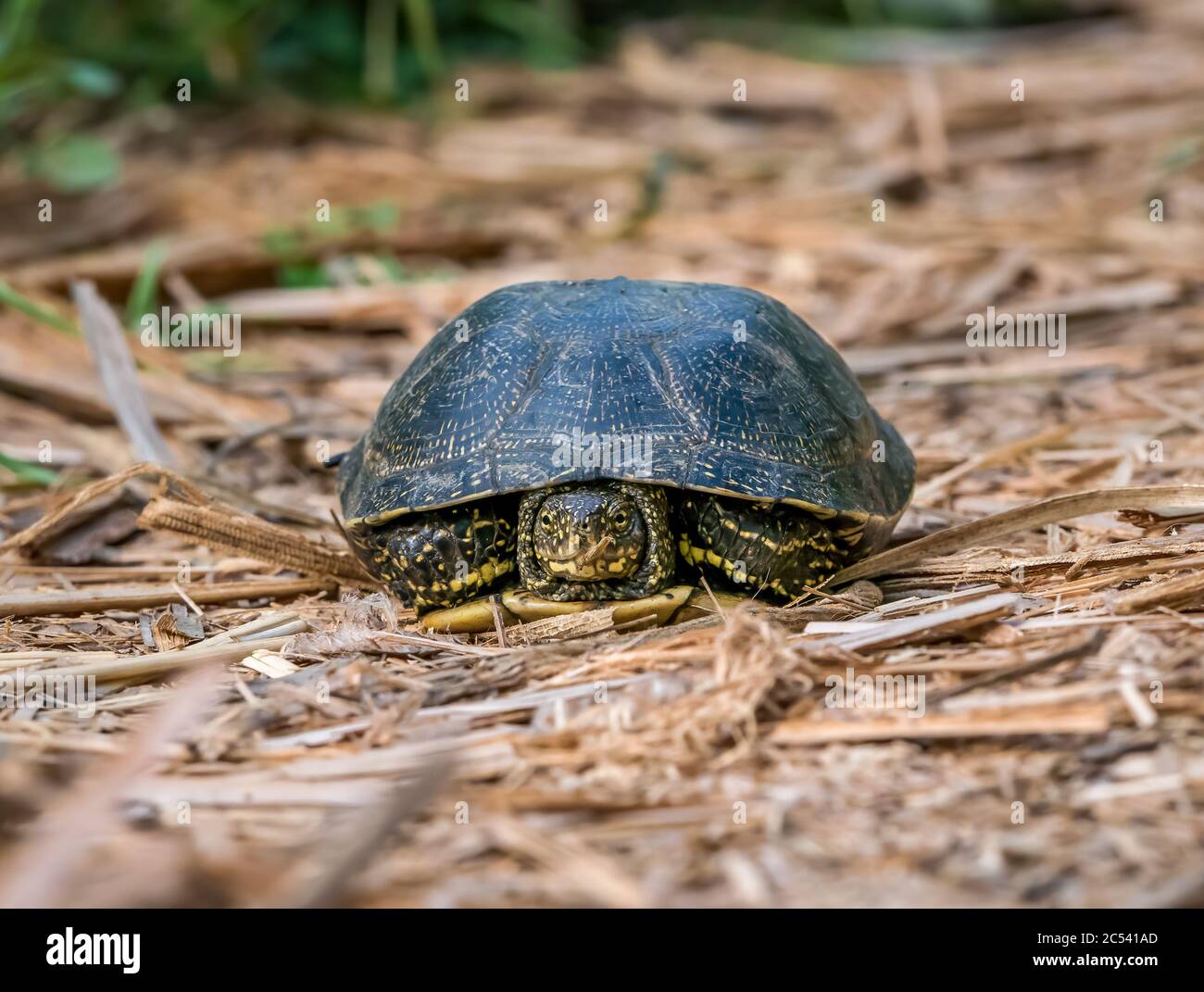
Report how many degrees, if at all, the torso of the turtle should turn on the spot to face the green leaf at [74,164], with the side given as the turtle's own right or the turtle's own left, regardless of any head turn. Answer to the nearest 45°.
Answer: approximately 135° to the turtle's own right

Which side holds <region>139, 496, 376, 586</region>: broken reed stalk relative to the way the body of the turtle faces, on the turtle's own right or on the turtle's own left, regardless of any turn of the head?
on the turtle's own right

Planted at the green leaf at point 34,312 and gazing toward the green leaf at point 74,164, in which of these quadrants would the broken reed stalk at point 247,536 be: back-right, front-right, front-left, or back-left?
back-right

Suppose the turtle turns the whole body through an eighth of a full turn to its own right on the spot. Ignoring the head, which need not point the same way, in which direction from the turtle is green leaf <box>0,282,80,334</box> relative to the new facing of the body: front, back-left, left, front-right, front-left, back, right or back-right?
right

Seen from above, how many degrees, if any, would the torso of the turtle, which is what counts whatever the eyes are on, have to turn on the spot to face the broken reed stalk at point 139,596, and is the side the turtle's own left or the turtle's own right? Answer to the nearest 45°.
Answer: approximately 90° to the turtle's own right

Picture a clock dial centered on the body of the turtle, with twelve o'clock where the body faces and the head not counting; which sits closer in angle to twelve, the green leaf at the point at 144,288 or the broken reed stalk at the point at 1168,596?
the broken reed stalk

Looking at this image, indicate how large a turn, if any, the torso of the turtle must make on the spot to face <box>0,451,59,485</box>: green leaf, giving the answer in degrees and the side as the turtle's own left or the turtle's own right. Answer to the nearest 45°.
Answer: approximately 135° to the turtle's own right

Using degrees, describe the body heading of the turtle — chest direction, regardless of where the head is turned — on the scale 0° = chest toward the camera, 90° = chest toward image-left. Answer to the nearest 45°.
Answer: approximately 0°

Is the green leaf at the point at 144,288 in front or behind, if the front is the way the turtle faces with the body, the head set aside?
behind
